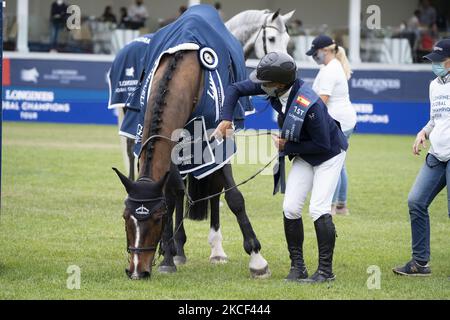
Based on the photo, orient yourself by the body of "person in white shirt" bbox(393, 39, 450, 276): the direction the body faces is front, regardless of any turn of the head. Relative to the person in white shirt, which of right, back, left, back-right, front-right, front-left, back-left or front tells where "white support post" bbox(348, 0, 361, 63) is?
back-right

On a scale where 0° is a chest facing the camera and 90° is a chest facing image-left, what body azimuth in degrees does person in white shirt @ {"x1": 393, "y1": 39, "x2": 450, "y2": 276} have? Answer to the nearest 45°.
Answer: approximately 45°

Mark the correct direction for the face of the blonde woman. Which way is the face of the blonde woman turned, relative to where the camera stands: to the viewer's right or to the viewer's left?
to the viewer's left

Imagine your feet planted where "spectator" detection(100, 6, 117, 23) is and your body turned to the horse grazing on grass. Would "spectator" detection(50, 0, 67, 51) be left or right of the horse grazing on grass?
right

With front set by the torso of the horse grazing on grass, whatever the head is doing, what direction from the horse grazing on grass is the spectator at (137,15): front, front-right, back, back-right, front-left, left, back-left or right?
back-right

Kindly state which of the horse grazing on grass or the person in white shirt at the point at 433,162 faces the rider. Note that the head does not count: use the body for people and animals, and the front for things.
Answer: the person in white shirt

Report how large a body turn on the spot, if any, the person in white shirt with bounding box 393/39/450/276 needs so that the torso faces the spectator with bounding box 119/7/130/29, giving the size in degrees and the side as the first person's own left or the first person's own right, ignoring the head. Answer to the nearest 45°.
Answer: approximately 90° to the first person's own right

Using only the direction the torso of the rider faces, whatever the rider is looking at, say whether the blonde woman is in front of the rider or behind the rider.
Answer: behind
